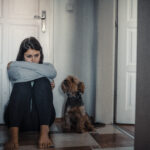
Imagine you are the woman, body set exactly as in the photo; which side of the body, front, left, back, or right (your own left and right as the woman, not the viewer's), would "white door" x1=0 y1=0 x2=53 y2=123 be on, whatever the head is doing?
back

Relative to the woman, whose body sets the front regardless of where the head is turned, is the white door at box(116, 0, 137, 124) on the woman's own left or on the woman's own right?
on the woman's own left

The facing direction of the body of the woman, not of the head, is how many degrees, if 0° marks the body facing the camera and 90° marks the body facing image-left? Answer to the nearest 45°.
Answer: approximately 0°
